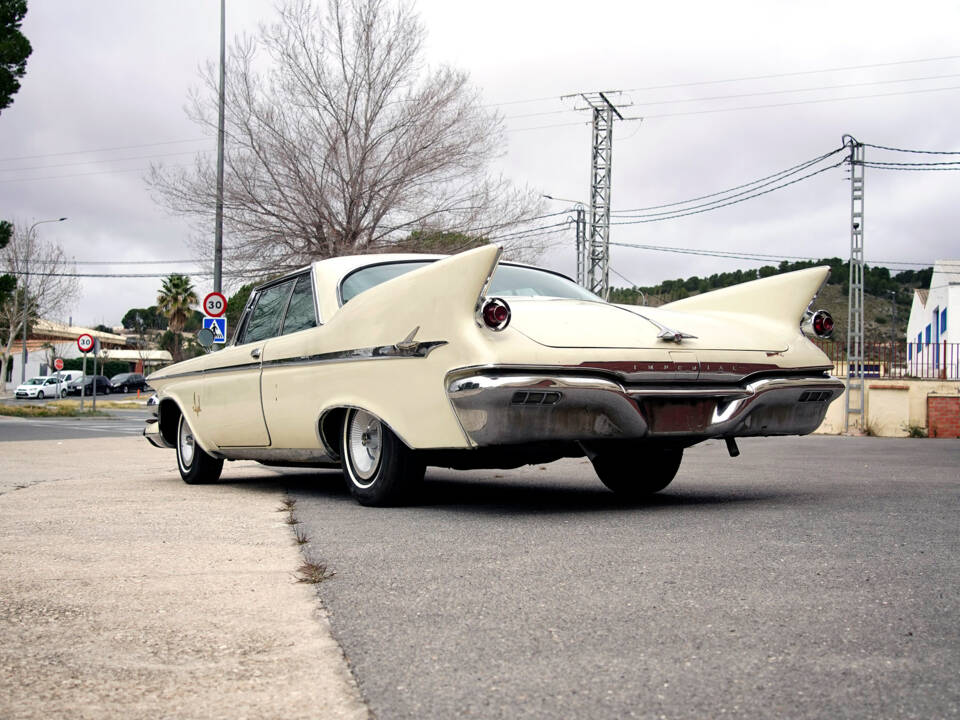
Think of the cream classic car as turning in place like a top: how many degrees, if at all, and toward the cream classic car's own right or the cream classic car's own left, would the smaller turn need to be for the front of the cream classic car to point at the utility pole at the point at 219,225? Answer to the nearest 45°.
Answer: approximately 45° to the cream classic car's own right

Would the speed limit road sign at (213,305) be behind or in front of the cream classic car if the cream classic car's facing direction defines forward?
in front

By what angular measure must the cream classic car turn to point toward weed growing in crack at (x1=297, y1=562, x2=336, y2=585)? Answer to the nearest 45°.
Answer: approximately 90° to its left

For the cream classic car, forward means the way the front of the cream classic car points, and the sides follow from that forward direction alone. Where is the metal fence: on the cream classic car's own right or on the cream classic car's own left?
on the cream classic car's own right

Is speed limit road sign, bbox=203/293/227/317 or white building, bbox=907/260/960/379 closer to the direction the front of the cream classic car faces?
the speed limit road sign

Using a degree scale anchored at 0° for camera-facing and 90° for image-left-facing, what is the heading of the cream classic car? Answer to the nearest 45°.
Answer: approximately 135°

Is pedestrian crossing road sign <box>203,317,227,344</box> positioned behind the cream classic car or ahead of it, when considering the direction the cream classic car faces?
ahead

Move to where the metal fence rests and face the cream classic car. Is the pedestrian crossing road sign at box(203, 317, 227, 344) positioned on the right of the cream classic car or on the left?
right

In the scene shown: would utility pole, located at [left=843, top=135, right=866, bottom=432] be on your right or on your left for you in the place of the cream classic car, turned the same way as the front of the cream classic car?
on your right

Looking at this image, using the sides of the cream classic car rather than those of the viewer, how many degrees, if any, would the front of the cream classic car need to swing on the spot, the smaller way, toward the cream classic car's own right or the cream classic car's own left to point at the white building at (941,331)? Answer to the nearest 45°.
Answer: approximately 90° to the cream classic car's own right

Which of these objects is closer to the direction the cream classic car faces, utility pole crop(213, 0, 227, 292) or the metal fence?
the utility pole
